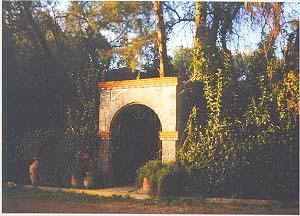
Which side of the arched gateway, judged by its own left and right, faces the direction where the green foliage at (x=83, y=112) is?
right

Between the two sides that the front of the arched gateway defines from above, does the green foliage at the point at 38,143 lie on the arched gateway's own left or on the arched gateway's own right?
on the arched gateway's own right

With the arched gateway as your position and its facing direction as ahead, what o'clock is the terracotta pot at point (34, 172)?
The terracotta pot is roughly at 3 o'clock from the arched gateway.

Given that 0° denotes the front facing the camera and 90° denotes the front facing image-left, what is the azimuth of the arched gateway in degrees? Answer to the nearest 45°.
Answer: approximately 0°
